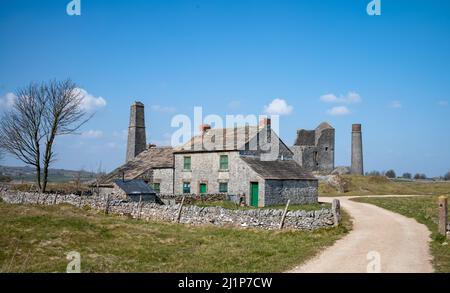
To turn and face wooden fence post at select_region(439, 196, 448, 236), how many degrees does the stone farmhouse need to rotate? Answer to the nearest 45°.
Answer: approximately 45° to its left

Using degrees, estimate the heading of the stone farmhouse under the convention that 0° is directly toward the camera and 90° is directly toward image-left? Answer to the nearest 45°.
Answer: approximately 45°
